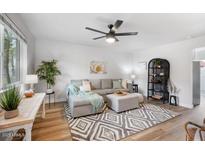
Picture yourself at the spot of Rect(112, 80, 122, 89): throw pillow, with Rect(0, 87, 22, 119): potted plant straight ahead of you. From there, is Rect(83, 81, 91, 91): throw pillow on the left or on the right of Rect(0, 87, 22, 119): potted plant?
right

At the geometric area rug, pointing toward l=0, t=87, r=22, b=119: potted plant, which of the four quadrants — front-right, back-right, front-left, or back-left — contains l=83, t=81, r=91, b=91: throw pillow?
back-right

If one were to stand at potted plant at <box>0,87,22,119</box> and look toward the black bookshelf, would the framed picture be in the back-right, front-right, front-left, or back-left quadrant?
front-left

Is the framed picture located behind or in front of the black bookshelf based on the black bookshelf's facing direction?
in front

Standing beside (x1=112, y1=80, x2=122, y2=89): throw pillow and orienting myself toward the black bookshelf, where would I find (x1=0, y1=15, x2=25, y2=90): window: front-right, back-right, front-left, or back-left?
back-right

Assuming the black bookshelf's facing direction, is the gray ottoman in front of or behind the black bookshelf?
in front

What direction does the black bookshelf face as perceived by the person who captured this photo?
facing the viewer and to the left of the viewer
